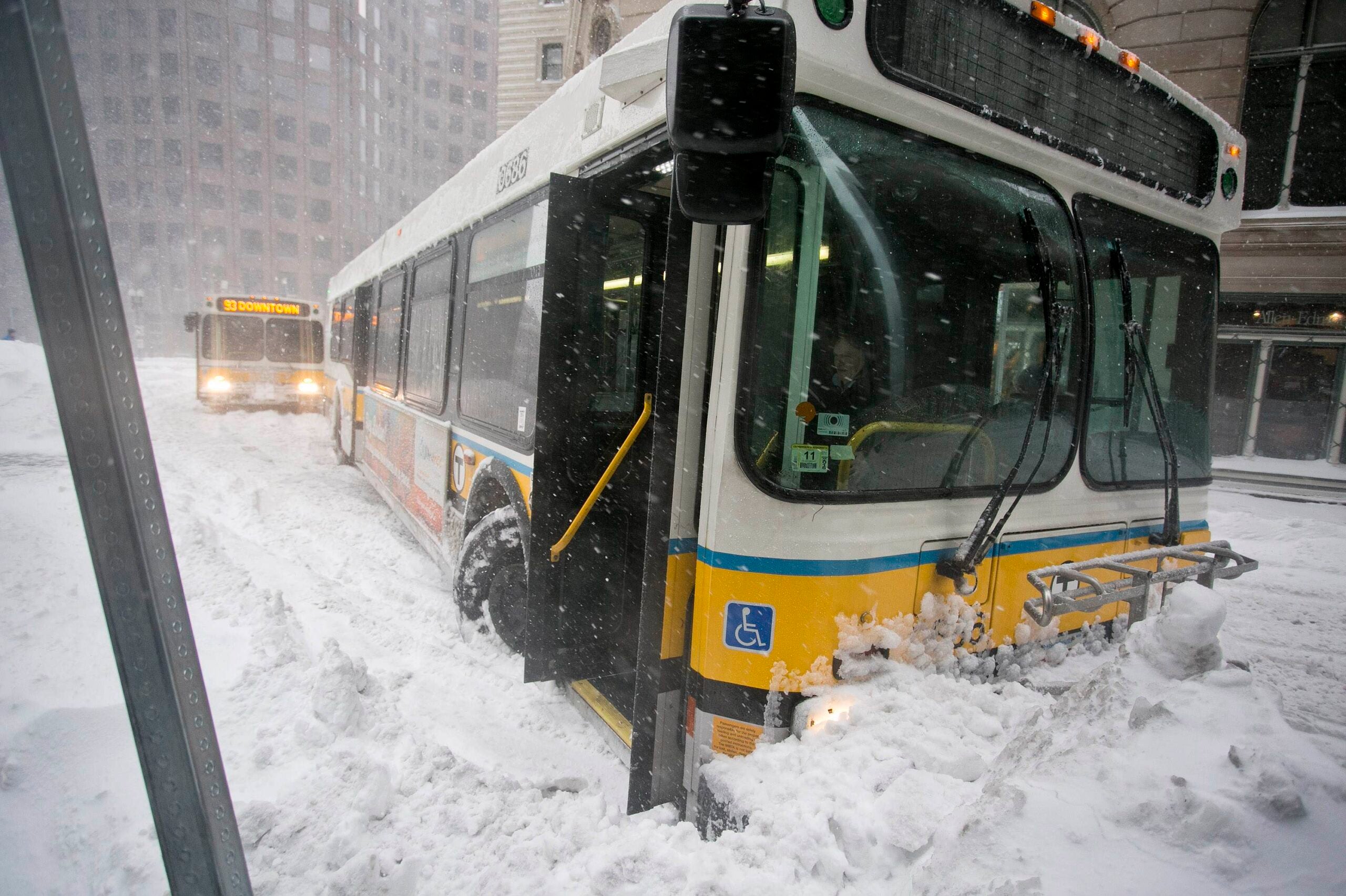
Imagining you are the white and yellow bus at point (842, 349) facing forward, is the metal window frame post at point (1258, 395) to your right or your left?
on your left

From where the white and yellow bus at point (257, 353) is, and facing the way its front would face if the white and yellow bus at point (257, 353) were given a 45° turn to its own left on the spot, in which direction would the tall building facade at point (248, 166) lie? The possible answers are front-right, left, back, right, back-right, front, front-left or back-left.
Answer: back-left

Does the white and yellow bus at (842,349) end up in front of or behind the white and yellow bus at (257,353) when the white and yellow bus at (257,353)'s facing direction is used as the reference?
in front

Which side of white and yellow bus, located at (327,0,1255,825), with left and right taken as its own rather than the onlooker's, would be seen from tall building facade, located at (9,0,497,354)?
back

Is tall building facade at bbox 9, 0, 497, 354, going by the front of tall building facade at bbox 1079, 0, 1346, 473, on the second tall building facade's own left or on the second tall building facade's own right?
on the second tall building facade's own right

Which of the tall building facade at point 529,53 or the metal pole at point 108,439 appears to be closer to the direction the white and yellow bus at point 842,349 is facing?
the metal pole

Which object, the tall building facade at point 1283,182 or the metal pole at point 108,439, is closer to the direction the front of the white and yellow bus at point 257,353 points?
the metal pole

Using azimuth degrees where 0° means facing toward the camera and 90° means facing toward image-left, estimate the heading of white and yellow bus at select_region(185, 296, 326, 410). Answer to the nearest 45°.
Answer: approximately 0°

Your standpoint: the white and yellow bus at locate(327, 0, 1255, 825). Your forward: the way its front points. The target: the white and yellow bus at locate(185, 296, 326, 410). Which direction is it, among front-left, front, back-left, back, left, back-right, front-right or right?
back

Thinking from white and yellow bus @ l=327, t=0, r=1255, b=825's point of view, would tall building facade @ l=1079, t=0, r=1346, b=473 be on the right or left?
on its left

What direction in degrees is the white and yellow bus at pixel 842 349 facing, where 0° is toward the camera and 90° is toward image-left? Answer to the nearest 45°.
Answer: approximately 315°
